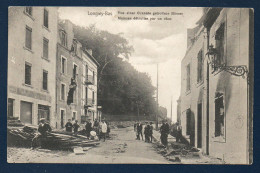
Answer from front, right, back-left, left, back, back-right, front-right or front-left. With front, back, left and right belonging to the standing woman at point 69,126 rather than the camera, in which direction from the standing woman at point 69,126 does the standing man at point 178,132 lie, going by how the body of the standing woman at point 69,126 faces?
left

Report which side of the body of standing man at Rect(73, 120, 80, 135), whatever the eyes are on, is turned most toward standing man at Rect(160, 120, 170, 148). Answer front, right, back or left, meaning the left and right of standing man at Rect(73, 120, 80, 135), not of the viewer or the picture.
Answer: left

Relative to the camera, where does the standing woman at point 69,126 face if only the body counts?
toward the camera

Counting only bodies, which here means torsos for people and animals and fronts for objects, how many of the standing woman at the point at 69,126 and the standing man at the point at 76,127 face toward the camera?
2

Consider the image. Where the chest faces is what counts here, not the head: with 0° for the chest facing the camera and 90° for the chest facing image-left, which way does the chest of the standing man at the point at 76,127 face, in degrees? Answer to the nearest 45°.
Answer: approximately 0°
